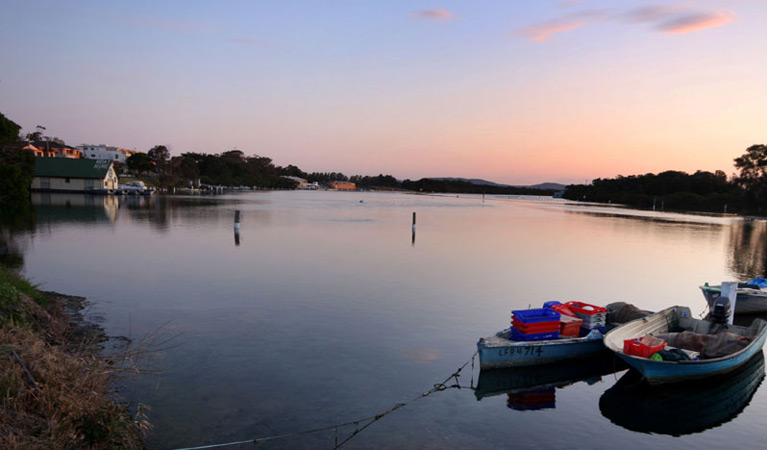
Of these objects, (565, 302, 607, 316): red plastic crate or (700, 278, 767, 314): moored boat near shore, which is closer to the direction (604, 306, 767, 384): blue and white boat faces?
the red plastic crate

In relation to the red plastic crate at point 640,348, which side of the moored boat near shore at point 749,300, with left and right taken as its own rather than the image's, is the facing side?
left

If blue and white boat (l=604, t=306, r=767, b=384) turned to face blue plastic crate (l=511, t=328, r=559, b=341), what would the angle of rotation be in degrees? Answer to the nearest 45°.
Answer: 0° — it already faces it

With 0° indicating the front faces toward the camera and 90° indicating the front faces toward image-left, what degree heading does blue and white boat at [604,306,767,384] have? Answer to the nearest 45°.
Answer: approximately 45°

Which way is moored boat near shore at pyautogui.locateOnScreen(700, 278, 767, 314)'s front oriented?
to the viewer's left

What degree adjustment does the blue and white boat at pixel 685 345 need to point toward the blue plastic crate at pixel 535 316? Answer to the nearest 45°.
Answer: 0° — it already faces it

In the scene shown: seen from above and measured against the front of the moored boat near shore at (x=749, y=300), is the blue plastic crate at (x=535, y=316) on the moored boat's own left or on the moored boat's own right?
on the moored boat's own left

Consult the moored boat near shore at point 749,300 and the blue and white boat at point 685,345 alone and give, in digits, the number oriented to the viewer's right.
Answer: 0

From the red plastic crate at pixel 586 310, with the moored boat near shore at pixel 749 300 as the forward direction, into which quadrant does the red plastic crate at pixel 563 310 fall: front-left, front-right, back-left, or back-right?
back-left

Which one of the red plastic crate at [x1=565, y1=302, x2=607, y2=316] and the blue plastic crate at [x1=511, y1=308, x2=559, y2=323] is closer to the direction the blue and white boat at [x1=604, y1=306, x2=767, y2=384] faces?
the blue plastic crate

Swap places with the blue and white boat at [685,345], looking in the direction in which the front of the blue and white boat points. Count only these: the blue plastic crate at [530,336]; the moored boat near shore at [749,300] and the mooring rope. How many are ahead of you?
2

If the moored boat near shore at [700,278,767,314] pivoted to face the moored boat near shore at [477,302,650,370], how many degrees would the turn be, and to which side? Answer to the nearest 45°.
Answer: approximately 90° to its left
